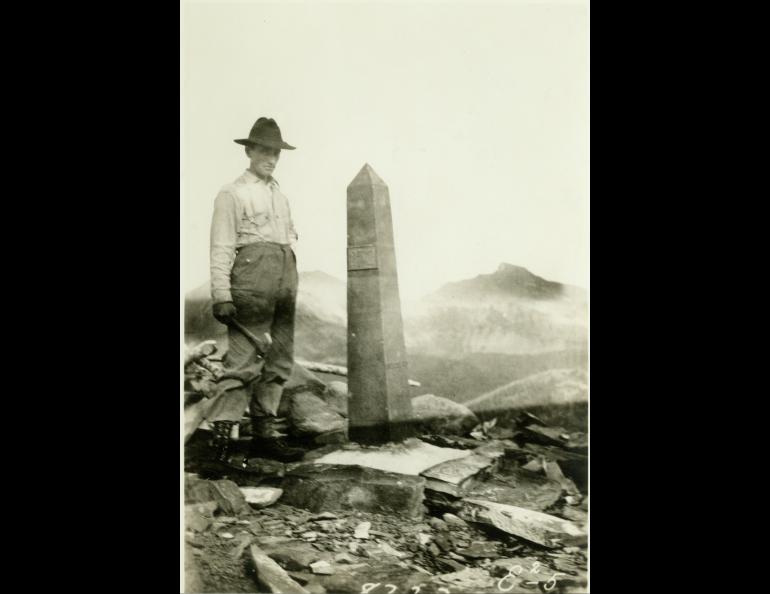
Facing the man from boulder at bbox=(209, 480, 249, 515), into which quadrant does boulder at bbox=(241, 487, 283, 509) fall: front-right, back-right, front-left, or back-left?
front-right

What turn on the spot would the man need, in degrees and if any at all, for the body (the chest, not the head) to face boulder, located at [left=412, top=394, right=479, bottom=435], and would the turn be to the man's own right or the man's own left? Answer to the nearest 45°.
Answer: approximately 45° to the man's own left

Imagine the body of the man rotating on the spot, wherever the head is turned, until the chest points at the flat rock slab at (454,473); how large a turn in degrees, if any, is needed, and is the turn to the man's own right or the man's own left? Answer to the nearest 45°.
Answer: approximately 45° to the man's own left

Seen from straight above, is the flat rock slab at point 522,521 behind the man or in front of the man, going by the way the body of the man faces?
in front

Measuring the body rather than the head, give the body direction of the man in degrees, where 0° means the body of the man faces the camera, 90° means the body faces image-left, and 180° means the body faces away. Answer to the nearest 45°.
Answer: approximately 315°

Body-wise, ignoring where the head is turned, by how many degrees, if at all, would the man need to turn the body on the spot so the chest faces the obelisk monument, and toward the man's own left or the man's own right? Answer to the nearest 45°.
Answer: approximately 45° to the man's own left

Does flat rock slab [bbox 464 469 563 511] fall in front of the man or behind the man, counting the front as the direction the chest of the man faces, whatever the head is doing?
in front
